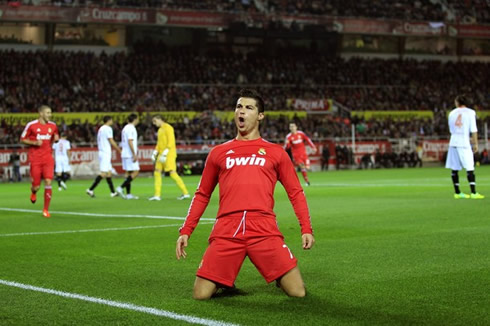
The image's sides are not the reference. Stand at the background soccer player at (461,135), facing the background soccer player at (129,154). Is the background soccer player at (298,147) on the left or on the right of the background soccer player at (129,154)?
right

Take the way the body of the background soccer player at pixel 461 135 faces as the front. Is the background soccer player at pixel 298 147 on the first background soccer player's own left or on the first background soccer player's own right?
on the first background soccer player's own left

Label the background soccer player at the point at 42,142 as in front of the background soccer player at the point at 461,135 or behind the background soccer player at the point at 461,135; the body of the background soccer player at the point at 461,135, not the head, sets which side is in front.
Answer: behind

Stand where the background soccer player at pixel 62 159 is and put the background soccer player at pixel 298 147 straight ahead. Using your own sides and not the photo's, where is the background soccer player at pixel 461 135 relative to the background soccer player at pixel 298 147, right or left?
right

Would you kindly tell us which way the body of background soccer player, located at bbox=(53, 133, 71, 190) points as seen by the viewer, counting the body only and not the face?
away from the camera

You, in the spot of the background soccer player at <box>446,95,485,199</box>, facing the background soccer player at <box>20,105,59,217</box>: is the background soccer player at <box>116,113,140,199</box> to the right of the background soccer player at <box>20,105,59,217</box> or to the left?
right

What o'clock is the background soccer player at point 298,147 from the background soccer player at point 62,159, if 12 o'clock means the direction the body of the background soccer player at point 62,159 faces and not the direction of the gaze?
the background soccer player at point 298,147 is roughly at 4 o'clock from the background soccer player at point 62,159.

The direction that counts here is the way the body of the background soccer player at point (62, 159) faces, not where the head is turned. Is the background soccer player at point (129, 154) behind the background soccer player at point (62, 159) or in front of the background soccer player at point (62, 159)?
behind

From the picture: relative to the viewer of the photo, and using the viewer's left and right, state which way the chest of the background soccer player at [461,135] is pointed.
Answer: facing away from the viewer and to the right of the viewer

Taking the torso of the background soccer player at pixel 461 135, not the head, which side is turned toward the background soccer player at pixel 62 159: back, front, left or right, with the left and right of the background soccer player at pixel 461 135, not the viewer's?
left

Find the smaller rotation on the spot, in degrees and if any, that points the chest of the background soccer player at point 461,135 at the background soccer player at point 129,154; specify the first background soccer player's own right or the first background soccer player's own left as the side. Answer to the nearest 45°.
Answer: approximately 135° to the first background soccer player's own left
